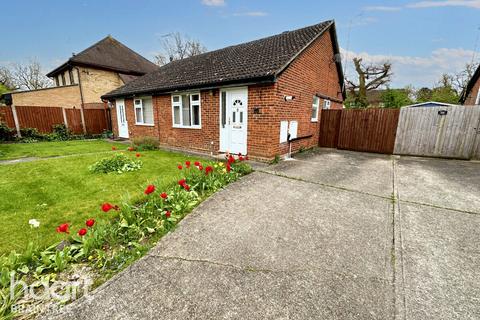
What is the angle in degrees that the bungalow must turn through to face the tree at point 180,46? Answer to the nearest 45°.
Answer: approximately 135° to its right

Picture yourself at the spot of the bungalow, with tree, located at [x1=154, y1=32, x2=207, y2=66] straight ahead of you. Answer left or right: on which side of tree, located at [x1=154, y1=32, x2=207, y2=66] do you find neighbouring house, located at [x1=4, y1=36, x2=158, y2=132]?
left

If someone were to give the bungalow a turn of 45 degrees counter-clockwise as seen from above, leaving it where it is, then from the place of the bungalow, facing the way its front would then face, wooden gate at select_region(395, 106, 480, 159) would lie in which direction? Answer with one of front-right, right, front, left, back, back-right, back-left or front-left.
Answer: left

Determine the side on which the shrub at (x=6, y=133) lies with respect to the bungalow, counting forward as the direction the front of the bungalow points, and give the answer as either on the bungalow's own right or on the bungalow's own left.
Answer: on the bungalow's own right

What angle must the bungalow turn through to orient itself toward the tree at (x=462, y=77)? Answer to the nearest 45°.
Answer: approximately 180°

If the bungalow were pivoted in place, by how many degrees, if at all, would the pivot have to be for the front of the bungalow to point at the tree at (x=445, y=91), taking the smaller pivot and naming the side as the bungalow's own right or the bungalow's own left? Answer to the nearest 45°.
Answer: approximately 180°

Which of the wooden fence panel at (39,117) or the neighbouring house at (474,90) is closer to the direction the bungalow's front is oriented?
the wooden fence panel

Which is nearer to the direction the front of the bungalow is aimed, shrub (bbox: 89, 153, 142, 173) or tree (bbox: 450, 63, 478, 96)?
the shrub

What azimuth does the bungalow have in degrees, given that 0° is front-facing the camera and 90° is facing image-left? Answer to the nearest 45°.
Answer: approximately 45°

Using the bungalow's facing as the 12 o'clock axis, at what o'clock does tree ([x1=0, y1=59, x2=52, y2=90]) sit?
The tree is roughly at 3 o'clock from the bungalow.

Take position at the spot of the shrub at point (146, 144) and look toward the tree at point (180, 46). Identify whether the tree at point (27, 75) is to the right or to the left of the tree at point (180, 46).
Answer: left
